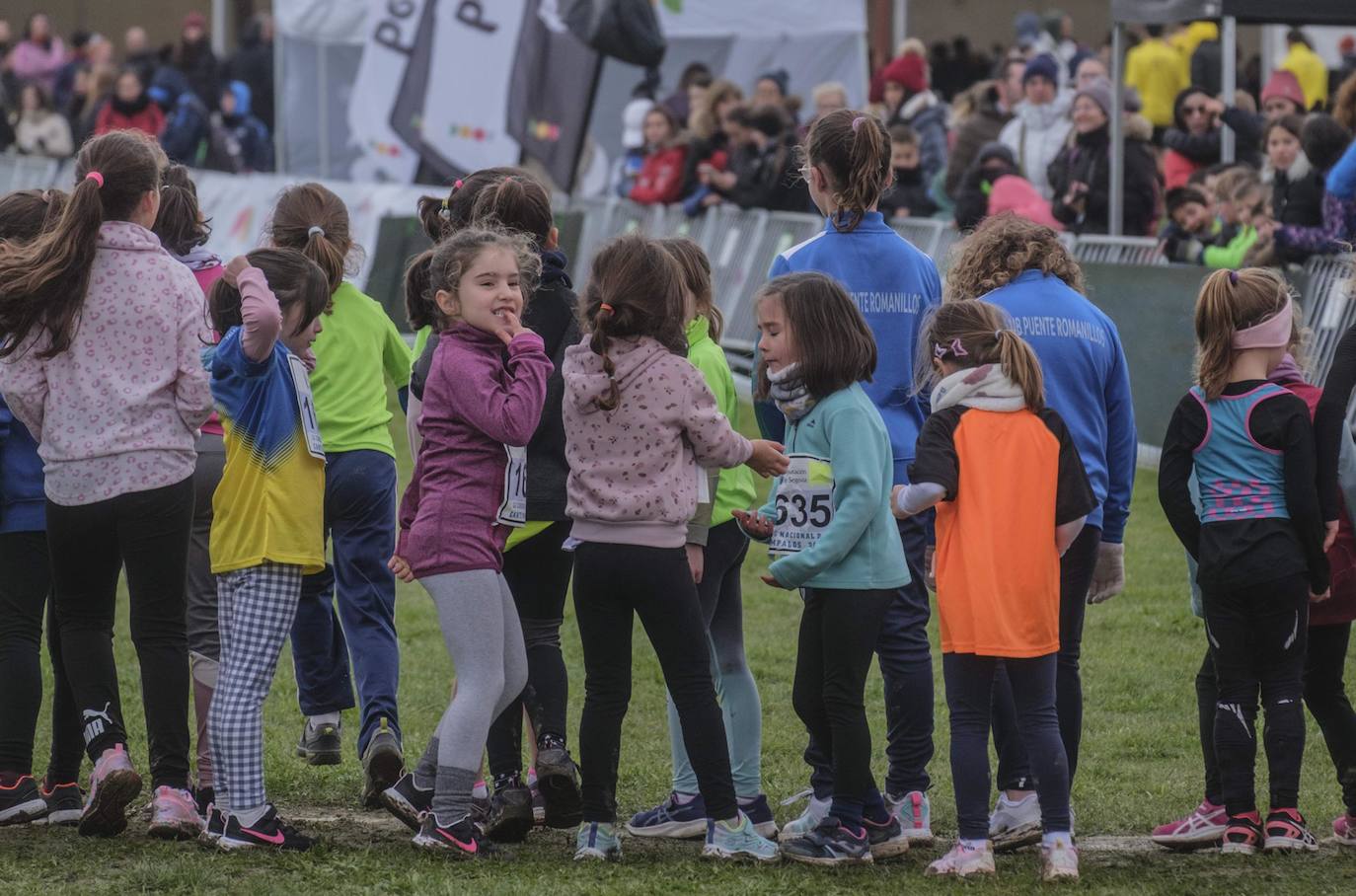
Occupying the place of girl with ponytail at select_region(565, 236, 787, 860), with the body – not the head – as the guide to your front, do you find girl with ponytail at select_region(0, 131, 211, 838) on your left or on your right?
on your left

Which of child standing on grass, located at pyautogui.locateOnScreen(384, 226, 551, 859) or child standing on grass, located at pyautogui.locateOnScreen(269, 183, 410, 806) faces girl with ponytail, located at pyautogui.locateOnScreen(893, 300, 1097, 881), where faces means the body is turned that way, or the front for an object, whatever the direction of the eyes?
child standing on grass, located at pyautogui.locateOnScreen(384, 226, 551, 859)

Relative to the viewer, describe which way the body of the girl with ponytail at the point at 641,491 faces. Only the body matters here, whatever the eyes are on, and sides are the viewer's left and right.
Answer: facing away from the viewer and to the right of the viewer

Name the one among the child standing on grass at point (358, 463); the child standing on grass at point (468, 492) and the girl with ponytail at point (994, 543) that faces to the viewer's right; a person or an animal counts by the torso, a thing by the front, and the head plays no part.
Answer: the child standing on grass at point (468, 492)

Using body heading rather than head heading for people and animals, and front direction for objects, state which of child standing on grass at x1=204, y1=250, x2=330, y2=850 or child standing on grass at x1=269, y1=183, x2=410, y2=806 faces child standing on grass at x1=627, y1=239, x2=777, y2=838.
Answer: child standing on grass at x1=204, y1=250, x2=330, y2=850

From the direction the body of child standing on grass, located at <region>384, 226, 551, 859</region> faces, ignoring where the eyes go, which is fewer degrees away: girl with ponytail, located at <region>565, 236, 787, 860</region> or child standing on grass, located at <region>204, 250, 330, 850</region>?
the girl with ponytail

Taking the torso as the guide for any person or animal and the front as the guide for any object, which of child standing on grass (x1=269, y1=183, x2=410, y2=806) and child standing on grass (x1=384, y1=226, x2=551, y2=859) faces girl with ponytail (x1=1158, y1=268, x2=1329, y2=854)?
child standing on grass (x1=384, y1=226, x2=551, y2=859)

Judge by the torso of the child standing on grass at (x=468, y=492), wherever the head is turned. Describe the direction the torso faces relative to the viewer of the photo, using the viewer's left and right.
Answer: facing to the right of the viewer

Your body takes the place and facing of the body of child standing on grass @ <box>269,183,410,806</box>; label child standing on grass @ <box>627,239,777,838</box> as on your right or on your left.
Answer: on your right

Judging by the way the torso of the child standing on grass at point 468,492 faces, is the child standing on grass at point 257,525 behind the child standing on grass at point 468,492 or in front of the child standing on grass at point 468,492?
behind
